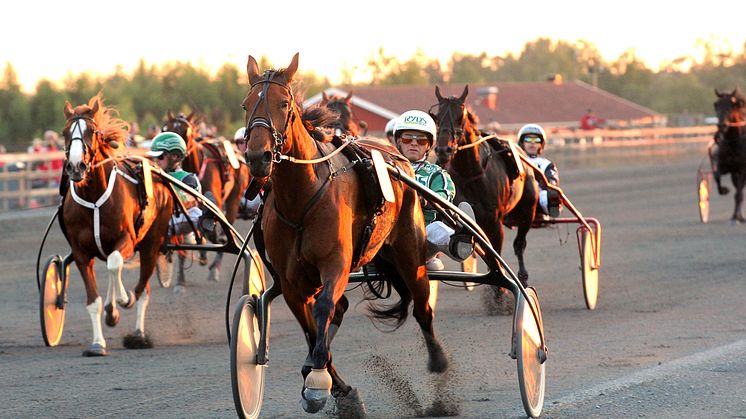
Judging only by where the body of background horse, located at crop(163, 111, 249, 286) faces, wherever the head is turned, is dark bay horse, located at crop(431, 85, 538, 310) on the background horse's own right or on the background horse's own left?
on the background horse's own left

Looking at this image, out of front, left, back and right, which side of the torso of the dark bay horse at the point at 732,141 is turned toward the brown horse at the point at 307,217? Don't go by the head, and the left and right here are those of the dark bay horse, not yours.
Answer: front

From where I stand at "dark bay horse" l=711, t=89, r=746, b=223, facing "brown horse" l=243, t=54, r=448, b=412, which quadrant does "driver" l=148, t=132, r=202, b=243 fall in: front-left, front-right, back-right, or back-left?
front-right

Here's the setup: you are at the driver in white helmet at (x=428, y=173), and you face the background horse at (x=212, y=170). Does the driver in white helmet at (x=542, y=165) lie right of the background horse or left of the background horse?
right

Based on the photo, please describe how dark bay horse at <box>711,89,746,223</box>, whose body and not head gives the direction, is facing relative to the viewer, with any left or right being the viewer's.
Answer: facing the viewer

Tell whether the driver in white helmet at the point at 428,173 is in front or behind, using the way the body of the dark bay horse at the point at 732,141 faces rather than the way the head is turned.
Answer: in front

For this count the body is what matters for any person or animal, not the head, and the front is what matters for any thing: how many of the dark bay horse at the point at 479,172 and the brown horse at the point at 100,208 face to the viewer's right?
0

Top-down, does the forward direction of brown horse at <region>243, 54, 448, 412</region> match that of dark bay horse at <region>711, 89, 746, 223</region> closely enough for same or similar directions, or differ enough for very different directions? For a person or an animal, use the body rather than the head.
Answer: same or similar directions

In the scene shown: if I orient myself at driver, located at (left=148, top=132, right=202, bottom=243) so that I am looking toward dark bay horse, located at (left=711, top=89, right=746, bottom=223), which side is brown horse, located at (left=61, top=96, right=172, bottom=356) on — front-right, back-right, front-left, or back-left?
back-right

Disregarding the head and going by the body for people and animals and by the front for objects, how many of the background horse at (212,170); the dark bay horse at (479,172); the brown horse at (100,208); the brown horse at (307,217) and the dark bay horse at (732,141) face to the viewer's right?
0

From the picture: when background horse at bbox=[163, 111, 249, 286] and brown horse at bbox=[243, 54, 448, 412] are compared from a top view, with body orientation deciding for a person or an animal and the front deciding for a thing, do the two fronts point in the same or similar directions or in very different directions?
same or similar directions

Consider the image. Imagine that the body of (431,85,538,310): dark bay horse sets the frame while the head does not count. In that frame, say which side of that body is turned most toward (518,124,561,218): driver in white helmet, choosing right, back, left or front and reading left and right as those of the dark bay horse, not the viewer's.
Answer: back

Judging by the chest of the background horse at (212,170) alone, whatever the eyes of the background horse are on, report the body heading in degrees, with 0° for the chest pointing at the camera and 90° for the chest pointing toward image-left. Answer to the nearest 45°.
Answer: approximately 45°

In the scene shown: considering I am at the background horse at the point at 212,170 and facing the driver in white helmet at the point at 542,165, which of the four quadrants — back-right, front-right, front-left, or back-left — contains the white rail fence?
back-left

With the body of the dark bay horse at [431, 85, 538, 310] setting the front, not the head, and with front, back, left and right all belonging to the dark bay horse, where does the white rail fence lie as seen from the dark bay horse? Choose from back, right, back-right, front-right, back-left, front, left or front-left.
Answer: right

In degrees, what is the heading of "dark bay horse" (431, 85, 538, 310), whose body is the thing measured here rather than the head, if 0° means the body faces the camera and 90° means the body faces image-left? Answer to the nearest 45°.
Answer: approximately 45°

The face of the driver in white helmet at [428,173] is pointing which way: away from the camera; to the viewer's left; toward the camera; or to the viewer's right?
toward the camera

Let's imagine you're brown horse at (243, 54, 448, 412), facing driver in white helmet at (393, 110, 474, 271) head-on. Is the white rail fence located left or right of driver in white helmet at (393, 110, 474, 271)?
left
